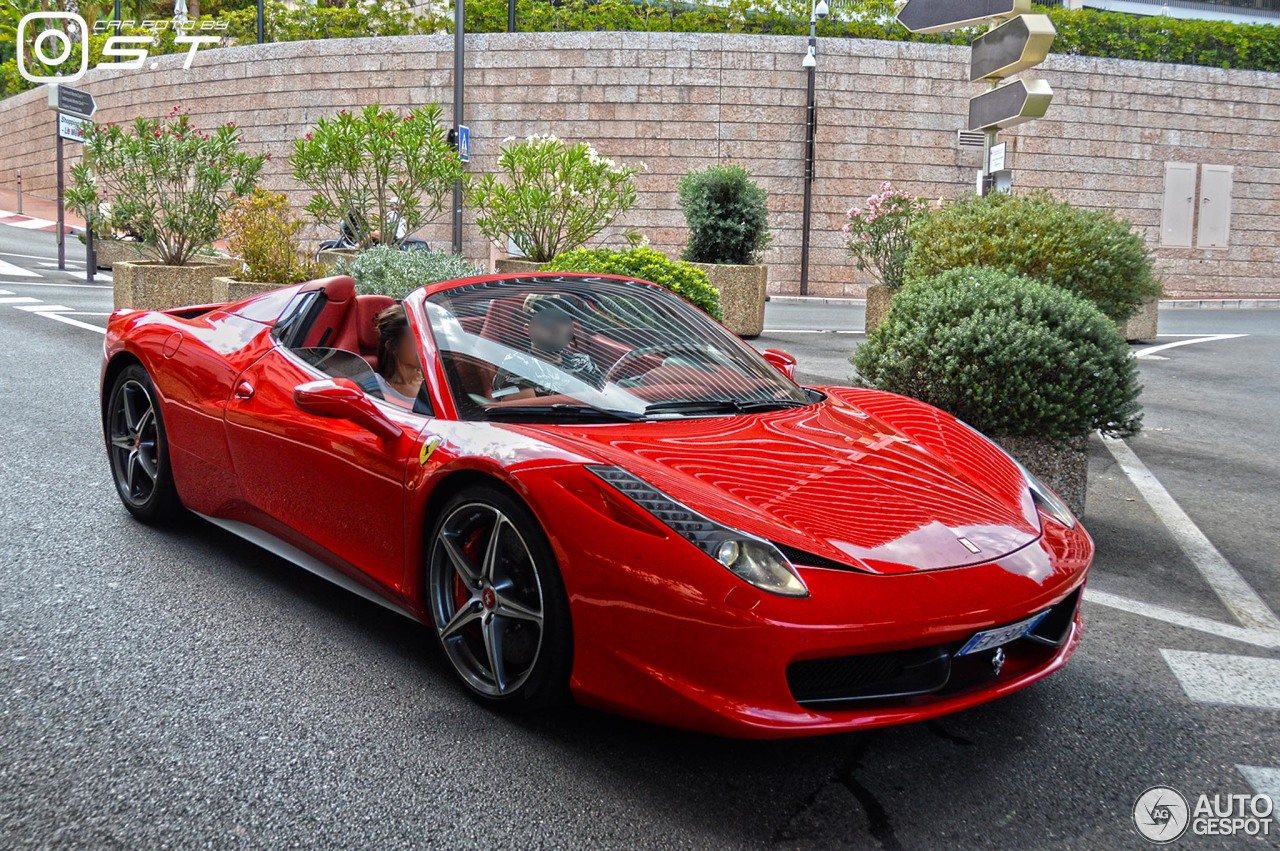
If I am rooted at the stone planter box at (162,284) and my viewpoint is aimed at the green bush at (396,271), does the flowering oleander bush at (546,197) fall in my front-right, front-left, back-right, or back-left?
front-left

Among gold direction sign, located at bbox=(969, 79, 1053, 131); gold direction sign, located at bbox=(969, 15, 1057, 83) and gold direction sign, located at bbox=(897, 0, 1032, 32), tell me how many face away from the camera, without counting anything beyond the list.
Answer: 0

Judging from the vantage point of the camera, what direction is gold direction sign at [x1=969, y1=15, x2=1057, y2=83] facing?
facing the viewer and to the left of the viewer

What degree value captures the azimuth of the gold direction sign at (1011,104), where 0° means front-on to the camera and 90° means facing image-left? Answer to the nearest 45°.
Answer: approximately 45°

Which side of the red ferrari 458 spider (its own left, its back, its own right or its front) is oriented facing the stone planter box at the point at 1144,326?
left

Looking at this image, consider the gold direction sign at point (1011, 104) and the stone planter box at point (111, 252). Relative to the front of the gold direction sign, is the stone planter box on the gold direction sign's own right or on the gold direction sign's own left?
on the gold direction sign's own right

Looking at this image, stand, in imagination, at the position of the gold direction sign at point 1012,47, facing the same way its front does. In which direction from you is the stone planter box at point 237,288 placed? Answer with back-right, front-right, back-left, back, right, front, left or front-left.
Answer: front-right

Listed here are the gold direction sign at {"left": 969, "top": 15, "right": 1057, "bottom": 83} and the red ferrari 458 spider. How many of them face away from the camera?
0

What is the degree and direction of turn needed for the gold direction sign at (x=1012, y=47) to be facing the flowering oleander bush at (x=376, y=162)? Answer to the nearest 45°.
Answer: approximately 45° to its right

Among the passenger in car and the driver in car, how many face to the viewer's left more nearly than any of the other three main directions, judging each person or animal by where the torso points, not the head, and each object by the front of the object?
0
